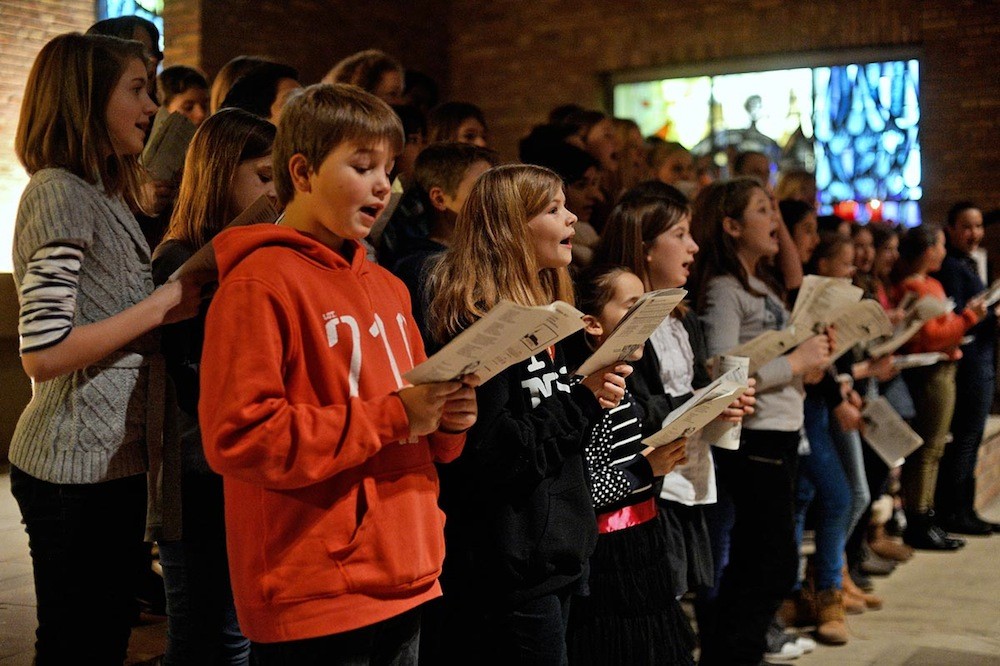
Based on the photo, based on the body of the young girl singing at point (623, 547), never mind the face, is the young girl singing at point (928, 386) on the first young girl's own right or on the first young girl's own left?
on the first young girl's own left

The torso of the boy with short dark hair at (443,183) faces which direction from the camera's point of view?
to the viewer's right

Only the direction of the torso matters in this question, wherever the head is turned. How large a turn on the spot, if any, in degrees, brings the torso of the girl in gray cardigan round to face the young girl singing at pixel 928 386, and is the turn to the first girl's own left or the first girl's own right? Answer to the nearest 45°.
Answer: approximately 45° to the first girl's own left

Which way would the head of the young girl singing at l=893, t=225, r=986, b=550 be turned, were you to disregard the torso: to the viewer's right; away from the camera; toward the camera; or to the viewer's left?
to the viewer's right

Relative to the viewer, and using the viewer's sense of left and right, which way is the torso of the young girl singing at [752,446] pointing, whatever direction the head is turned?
facing to the right of the viewer

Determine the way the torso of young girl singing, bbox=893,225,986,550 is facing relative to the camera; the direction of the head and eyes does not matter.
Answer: to the viewer's right

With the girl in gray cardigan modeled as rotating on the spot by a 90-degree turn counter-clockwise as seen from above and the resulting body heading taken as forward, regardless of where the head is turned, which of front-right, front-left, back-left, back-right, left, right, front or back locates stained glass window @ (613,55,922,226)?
front-right

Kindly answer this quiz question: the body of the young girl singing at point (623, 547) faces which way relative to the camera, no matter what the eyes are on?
to the viewer's right

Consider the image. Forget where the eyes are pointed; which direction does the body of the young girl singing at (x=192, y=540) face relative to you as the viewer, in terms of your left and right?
facing to the right of the viewer

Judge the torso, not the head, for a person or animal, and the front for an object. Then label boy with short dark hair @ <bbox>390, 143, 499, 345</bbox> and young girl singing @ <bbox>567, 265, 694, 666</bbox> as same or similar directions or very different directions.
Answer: same or similar directions

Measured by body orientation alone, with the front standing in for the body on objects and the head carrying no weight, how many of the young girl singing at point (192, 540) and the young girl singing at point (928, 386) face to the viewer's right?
2

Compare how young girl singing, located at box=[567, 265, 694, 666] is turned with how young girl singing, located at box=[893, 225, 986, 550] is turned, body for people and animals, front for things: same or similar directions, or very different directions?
same or similar directions

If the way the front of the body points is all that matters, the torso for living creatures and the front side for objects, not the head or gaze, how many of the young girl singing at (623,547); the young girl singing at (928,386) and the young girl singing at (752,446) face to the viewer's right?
3

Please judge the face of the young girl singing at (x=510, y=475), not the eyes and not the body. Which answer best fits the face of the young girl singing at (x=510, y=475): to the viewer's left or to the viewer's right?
to the viewer's right

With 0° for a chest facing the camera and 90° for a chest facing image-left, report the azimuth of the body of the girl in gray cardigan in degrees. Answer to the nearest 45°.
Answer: approximately 270°

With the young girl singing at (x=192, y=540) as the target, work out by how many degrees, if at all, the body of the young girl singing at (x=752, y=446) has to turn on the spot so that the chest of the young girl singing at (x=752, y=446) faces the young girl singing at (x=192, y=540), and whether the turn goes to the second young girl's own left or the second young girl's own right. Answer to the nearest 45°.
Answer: approximately 135° to the second young girl's own right

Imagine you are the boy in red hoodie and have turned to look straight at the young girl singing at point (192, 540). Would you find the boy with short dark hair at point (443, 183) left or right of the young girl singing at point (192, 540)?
right

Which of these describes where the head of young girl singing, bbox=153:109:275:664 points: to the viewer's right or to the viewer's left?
to the viewer's right
